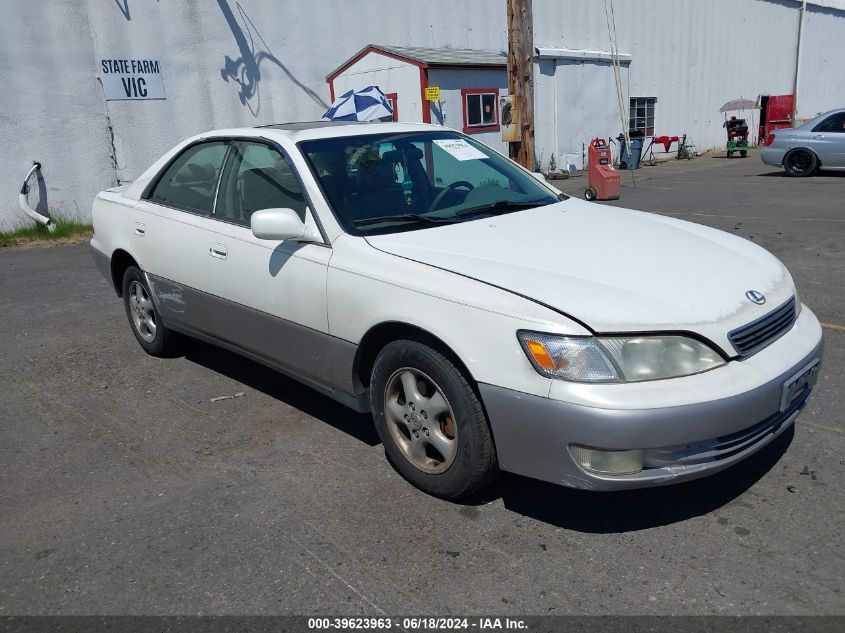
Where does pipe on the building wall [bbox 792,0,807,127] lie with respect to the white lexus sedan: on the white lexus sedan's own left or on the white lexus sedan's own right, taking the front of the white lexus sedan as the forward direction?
on the white lexus sedan's own left

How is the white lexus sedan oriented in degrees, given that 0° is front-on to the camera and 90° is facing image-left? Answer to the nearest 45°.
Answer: approximately 315°

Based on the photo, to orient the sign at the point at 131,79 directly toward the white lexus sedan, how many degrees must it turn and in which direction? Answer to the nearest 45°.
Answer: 0° — it already faces it

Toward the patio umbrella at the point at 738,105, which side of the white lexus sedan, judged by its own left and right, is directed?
left

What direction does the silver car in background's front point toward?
to the viewer's right

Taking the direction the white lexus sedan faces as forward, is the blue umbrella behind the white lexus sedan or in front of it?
behind

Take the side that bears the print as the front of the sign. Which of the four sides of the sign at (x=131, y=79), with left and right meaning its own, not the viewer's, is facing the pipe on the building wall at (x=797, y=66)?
left

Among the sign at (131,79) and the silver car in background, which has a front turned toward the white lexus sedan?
the sign
